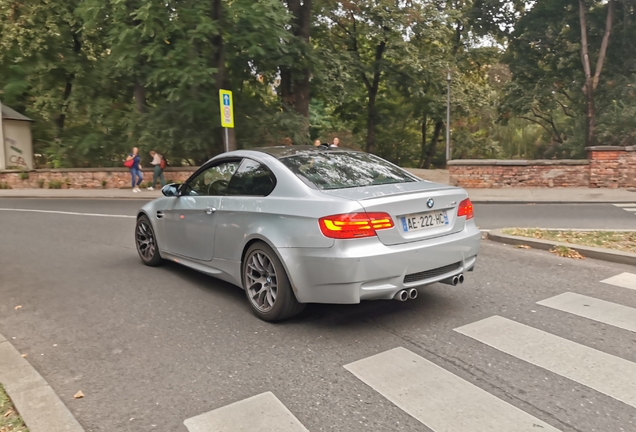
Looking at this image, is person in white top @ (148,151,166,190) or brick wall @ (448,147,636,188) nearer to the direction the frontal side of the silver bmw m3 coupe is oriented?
the person in white top

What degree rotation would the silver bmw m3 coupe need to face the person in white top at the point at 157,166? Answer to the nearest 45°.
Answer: approximately 45° to its right

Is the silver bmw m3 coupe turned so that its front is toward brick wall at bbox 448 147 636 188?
no

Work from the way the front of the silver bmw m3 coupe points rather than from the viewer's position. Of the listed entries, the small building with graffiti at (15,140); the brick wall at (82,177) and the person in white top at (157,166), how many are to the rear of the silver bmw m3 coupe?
0

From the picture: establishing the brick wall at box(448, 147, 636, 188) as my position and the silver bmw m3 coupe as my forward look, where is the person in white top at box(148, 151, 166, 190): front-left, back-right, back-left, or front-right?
front-right

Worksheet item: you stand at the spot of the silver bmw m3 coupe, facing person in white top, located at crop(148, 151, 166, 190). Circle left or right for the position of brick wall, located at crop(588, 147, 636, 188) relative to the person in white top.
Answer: right

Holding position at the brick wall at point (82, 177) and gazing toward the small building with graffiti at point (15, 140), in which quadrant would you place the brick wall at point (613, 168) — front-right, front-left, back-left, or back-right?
back-right

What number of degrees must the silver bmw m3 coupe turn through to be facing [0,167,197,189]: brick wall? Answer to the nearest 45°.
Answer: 0° — it already faces it

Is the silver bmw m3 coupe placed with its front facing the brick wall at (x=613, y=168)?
no

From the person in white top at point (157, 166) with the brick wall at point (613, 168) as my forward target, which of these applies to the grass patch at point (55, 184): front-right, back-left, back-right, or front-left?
back-left

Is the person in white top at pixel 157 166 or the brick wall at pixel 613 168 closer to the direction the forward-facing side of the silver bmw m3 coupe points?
the person in white top

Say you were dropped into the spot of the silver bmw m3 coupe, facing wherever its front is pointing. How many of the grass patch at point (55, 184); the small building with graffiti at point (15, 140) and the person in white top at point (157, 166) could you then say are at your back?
0

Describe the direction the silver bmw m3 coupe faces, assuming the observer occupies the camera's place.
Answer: facing away from the viewer and to the left of the viewer
